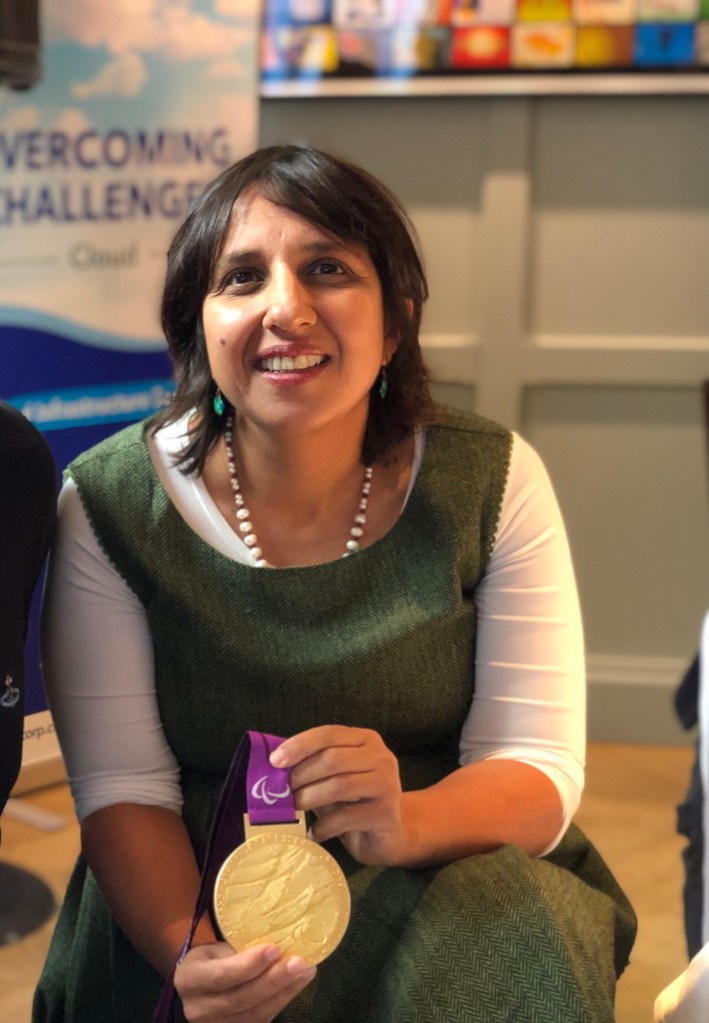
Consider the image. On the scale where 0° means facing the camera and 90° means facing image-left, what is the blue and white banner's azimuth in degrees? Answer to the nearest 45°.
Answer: approximately 0°

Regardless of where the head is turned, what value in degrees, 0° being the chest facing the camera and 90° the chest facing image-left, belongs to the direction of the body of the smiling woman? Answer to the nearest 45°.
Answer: approximately 0°

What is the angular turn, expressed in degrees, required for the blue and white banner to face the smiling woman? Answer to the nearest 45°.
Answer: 0° — it already faces them

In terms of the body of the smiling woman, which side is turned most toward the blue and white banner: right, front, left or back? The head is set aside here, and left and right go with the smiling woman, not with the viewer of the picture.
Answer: back

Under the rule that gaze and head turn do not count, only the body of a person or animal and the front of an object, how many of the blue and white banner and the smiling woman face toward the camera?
2
